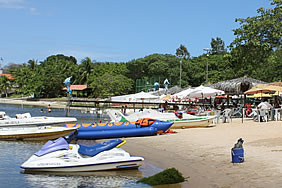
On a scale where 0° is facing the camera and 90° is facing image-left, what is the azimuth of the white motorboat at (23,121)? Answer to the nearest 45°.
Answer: approximately 270°

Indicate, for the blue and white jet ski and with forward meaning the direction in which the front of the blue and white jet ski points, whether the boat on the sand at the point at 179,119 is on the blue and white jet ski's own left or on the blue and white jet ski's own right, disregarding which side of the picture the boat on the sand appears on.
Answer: on the blue and white jet ski's own right

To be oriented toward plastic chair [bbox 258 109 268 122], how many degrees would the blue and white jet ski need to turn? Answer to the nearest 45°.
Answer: approximately 135° to its right

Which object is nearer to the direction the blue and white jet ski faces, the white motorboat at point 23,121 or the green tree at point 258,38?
the white motorboat

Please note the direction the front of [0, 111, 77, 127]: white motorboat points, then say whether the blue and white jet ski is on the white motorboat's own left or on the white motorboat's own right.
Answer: on the white motorboat's own right

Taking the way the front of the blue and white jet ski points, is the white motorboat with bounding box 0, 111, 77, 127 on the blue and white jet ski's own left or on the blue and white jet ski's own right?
on the blue and white jet ski's own right

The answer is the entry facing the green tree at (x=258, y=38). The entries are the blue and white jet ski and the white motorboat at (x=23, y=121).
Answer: the white motorboat

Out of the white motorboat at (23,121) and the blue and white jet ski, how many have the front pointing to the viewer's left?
1

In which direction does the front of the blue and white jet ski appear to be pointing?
to the viewer's left

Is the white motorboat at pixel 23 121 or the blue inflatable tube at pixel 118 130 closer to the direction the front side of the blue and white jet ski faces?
the white motorboat

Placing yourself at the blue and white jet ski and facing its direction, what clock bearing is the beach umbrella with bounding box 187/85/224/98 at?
The beach umbrella is roughly at 4 o'clock from the blue and white jet ski.

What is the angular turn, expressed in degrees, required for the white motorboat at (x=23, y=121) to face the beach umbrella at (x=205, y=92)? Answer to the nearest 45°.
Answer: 0° — it already faces it
